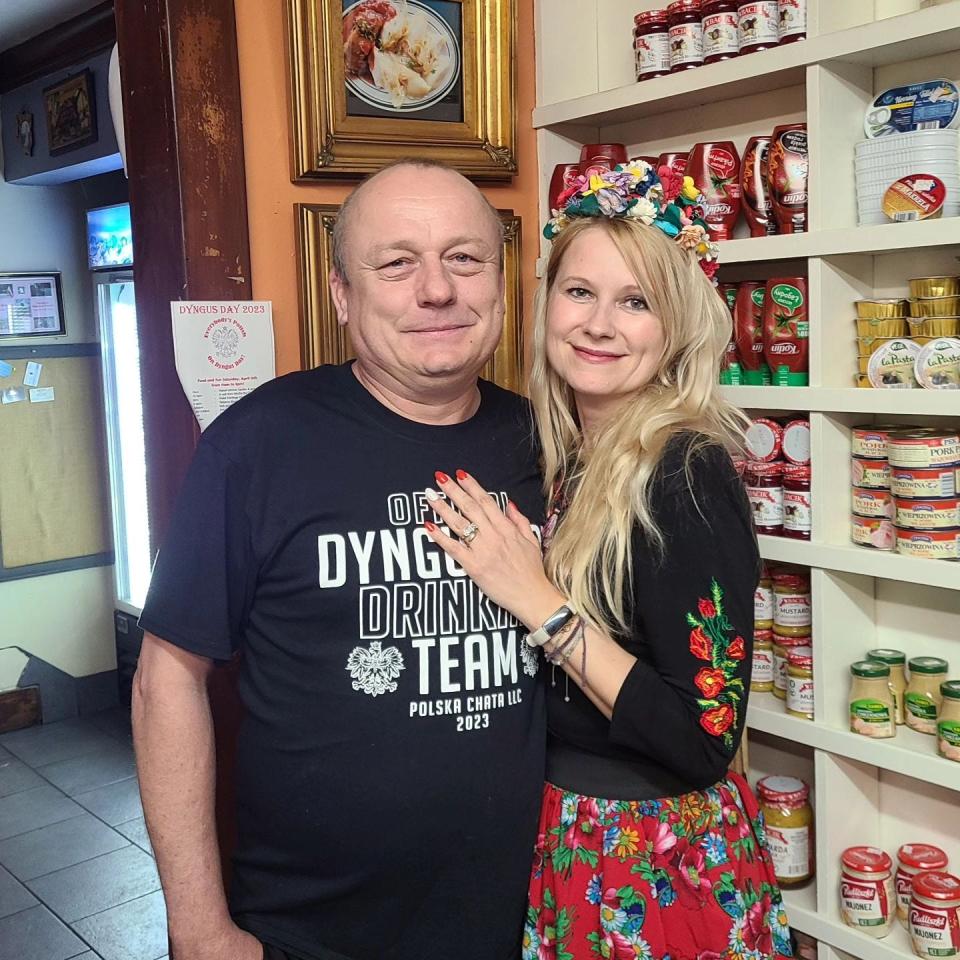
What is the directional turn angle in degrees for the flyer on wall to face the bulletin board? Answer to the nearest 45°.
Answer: approximately 180°

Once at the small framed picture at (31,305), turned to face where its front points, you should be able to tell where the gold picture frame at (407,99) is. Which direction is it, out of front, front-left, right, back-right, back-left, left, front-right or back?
front

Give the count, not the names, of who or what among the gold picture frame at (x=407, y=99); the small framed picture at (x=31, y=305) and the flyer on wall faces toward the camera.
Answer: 3

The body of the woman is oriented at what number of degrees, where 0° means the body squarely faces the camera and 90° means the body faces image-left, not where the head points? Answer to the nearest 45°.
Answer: approximately 45°

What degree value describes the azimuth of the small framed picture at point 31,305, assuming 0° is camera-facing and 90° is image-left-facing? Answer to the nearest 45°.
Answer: approximately 0°

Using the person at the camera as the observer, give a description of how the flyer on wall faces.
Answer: facing the viewer

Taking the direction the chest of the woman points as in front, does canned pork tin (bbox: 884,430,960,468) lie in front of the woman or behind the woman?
behind
